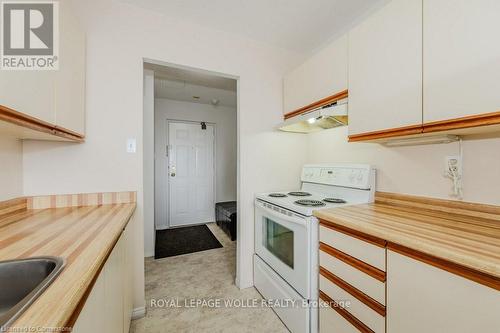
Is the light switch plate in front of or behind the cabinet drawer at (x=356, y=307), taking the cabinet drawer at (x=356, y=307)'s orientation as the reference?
in front

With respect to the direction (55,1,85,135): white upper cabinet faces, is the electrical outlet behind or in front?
in front

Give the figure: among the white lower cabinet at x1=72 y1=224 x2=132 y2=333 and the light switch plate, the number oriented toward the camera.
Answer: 1

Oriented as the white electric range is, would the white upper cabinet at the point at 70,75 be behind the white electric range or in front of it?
in front

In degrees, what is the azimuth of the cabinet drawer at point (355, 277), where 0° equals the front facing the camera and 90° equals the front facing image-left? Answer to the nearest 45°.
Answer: approximately 45°

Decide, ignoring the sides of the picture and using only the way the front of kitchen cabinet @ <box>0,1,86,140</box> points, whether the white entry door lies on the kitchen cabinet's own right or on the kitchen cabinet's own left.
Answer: on the kitchen cabinet's own left

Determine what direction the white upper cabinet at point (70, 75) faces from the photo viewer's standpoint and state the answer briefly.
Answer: facing the viewer and to the right of the viewer

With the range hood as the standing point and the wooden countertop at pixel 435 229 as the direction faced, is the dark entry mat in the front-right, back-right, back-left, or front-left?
back-right

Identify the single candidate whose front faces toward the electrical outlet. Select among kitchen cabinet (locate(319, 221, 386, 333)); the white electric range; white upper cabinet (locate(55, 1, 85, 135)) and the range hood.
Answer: the white upper cabinet

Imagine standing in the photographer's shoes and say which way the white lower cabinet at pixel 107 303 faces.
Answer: facing to the right of the viewer
